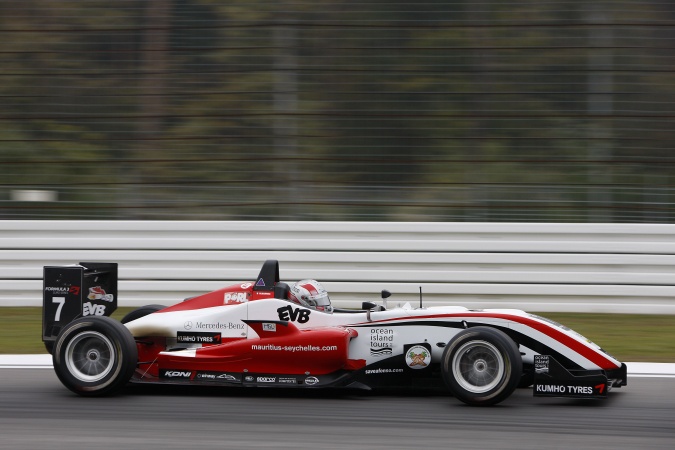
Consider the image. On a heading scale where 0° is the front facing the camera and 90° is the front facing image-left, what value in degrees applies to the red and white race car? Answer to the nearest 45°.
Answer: approximately 270°

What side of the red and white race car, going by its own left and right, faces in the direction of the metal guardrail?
left
